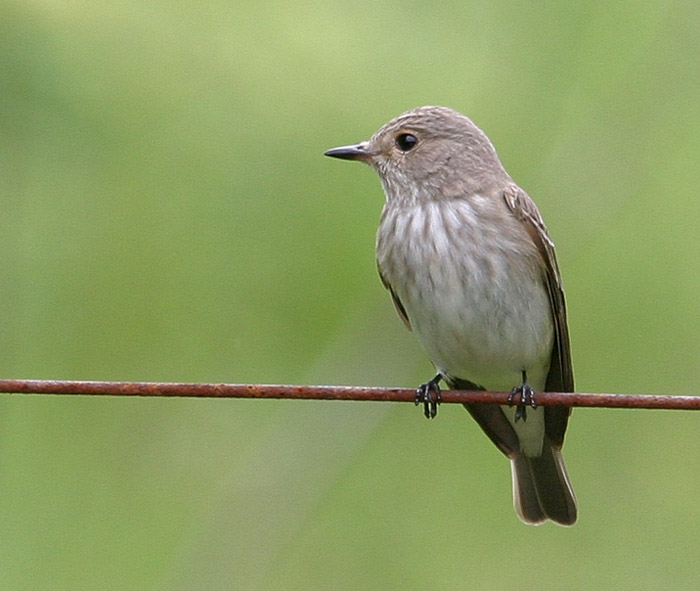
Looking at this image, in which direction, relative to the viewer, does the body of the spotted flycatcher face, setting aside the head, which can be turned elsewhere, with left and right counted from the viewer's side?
facing the viewer and to the left of the viewer
